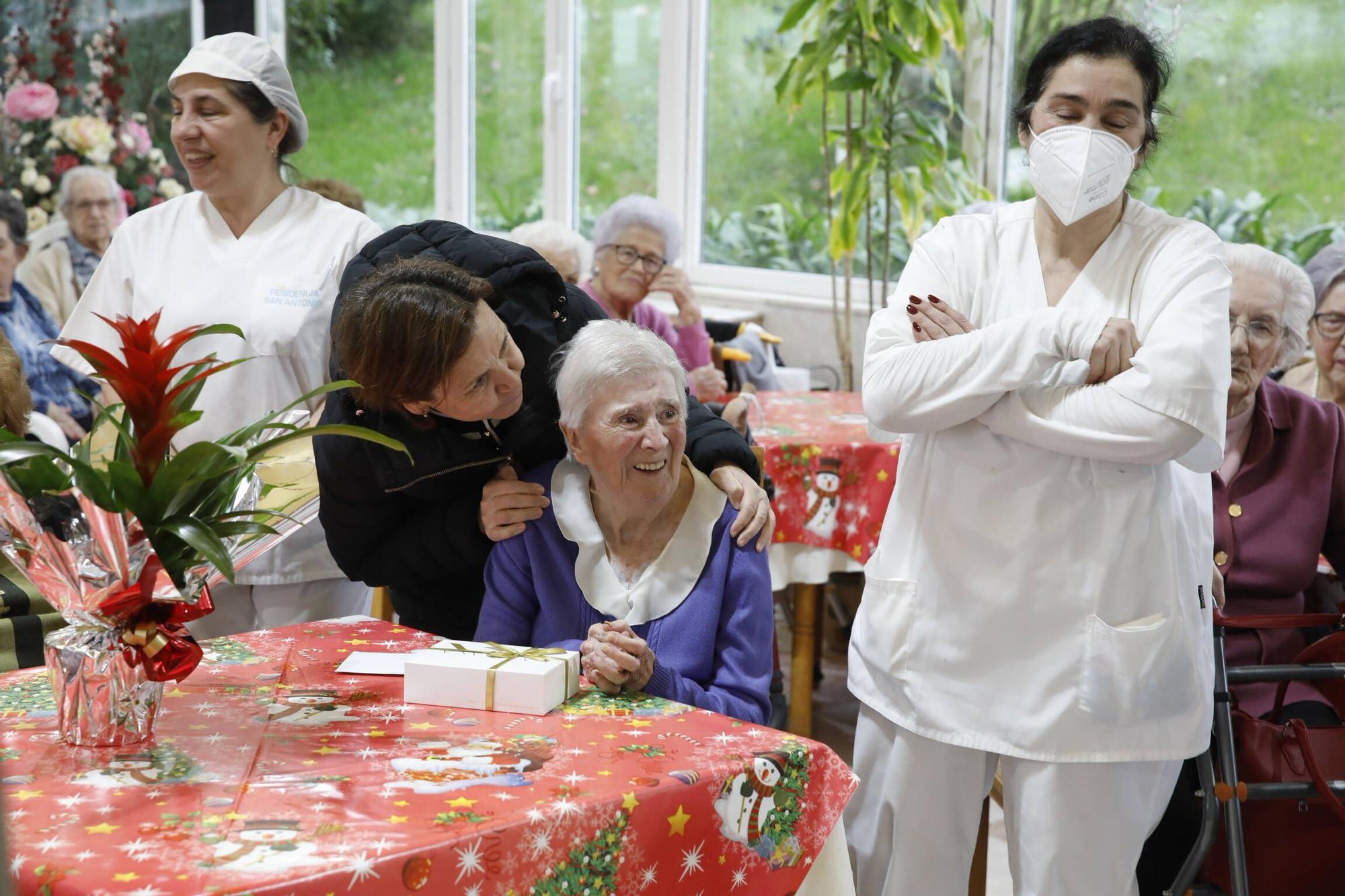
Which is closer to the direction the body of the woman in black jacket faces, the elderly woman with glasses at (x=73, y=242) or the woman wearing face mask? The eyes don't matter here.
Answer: the woman wearing face mask

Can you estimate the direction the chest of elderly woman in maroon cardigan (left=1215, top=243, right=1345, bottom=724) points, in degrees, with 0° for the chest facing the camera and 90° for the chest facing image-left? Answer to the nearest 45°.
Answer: approximately 45°

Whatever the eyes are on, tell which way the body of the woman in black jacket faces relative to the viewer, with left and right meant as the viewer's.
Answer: facing the viewer and to the right of the viewer

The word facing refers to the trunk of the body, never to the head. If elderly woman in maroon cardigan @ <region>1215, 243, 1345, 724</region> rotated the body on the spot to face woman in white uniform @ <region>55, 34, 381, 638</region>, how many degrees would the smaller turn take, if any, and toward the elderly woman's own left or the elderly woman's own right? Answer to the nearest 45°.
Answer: approximately 45° to the elderly woman's own right

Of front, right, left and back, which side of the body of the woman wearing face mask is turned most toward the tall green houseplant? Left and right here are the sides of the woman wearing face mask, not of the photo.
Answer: back

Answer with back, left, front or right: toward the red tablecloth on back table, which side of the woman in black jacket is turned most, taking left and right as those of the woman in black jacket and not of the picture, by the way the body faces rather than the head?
left

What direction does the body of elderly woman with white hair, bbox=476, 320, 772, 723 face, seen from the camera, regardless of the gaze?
toward the camera

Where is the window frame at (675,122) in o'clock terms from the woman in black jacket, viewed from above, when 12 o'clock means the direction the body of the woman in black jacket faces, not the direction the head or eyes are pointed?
The window frame is roughly at 8 o'clock from the woman in black jacket.

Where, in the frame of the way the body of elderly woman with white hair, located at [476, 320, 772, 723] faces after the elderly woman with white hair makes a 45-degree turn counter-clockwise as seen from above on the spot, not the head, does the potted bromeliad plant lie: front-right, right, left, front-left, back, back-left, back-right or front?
right

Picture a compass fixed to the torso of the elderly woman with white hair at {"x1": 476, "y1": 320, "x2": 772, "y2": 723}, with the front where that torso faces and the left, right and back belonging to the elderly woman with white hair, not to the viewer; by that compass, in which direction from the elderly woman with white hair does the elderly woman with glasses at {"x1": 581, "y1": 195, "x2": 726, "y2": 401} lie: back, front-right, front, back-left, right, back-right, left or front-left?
back

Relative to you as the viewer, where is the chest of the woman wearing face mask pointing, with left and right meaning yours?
facing the viewer

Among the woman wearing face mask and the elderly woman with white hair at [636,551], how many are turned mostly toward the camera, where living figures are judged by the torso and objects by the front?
2

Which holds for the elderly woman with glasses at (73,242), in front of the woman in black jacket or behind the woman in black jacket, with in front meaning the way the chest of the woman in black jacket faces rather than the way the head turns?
behind

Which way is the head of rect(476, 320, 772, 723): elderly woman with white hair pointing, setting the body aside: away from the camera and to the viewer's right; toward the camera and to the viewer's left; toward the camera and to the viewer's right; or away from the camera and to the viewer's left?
toward the camera and to the viewer's right
